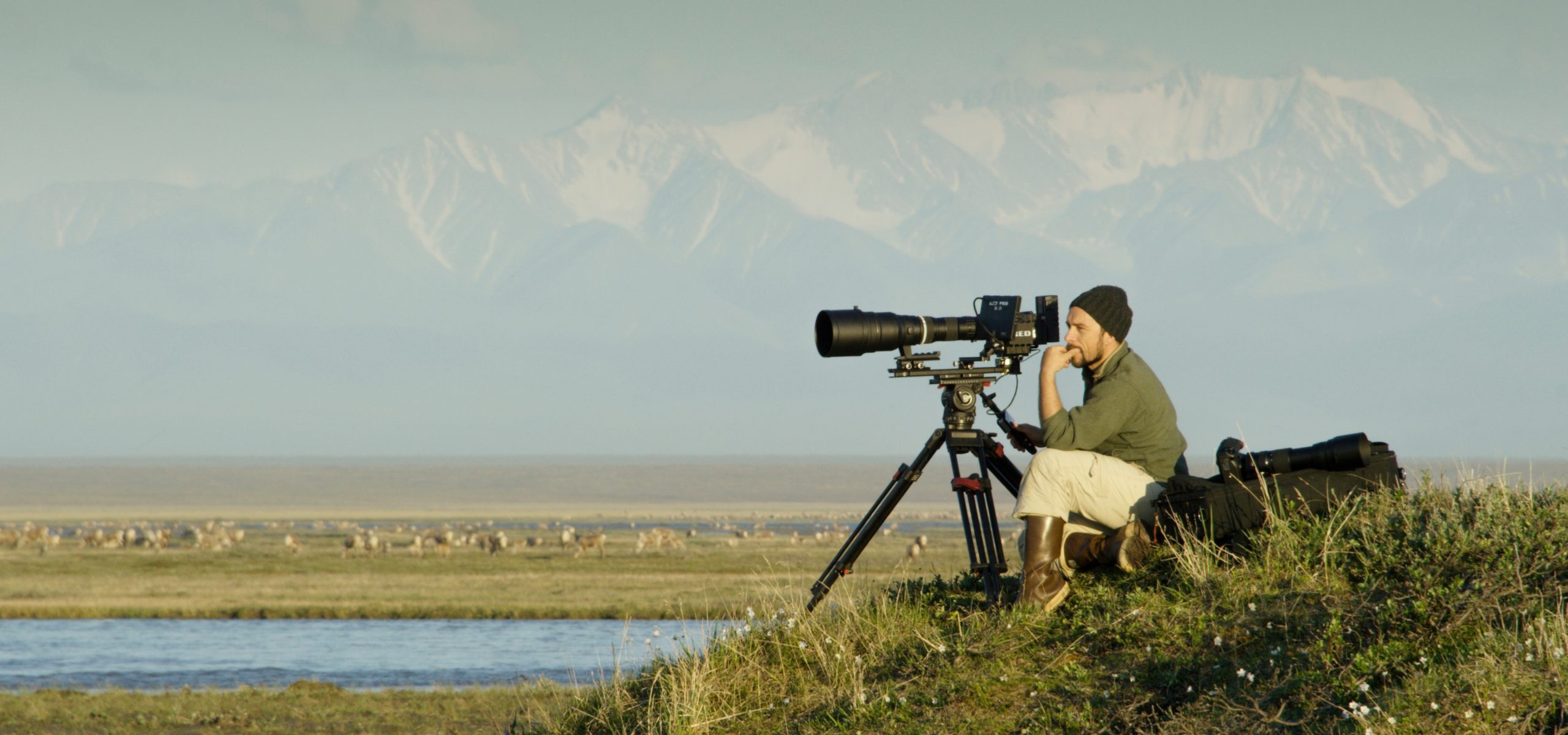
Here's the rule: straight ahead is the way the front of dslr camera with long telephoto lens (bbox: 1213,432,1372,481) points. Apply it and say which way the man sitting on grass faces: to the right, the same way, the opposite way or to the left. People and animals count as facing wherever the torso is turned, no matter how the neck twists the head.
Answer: the opposite way

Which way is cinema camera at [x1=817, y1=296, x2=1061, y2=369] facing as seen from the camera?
to the viewer's left

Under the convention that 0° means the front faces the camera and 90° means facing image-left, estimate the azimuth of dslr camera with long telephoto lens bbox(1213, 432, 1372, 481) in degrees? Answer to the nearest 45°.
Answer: approximately 270°

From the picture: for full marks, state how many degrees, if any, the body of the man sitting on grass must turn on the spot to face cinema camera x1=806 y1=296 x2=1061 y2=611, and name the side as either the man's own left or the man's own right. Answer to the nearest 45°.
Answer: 0° — they already face it

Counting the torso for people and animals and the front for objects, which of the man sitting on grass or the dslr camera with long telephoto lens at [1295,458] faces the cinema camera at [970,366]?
the man sitting on grass

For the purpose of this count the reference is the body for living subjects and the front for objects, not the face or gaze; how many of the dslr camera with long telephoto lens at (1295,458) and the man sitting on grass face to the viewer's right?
1

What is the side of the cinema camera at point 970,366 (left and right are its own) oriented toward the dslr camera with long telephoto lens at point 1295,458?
back

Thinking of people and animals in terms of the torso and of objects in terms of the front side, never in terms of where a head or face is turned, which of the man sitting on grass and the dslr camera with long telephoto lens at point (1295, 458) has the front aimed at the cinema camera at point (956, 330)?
the man sitting on grass

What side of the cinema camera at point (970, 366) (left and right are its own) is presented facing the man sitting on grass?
back

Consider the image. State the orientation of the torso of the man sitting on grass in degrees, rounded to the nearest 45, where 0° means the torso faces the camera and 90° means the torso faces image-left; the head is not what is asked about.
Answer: approximately 90°

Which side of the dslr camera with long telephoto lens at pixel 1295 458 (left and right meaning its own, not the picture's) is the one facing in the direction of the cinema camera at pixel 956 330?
back

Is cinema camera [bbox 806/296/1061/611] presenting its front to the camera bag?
no

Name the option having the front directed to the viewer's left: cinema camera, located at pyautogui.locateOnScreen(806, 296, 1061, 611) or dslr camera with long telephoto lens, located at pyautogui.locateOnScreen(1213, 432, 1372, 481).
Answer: cinema camera, located at pyautogui.locateOnScreen(806, 296, 1061, 611)

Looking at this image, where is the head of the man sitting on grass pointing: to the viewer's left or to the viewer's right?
to the viewer's left

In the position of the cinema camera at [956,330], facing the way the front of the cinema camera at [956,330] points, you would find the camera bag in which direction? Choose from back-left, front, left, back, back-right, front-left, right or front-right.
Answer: back

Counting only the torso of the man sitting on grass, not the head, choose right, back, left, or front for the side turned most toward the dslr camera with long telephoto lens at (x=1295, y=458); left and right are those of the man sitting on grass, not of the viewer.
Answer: back

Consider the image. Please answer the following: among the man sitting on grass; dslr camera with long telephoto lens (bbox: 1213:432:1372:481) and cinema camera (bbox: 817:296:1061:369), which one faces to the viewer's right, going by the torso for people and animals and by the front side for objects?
dslr camera with long telephoto lens (bbox: 1213:432:1372:481)

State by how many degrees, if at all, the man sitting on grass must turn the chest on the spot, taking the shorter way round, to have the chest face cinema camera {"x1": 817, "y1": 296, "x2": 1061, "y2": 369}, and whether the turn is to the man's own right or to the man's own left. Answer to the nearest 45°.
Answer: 0° — they already face it
